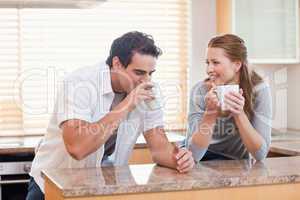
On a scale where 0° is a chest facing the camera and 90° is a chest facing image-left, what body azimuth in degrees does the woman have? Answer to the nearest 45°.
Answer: approximately 0°

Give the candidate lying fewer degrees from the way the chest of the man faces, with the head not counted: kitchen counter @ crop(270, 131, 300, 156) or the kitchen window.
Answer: the kitchen counter

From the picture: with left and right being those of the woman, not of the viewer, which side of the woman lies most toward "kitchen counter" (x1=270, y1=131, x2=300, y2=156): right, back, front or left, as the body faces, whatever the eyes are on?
back

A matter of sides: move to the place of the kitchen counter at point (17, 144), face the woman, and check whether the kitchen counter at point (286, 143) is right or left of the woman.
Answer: left

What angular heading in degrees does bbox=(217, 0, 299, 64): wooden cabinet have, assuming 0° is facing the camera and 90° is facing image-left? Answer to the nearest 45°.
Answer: approximately 0°

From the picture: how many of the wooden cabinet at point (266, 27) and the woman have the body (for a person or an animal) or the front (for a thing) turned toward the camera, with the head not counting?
2

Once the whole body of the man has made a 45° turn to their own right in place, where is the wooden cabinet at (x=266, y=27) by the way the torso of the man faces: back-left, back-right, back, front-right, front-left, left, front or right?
back-left

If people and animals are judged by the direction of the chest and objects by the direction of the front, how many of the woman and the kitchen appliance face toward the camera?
2

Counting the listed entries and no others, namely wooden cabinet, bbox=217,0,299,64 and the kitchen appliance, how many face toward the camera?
2
